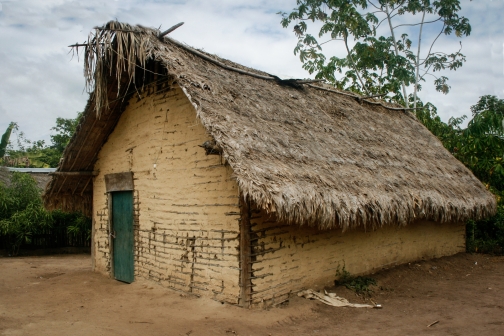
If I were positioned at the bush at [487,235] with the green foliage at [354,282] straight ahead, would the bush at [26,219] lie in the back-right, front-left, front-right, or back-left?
front-right

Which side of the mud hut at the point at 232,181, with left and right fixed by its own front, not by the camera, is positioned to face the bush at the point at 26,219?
right

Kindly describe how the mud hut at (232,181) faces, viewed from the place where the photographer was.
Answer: facing the viewer and to the left of the viewer

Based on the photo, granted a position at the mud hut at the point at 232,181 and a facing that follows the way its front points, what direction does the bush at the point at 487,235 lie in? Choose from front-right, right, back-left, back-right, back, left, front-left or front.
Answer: back
